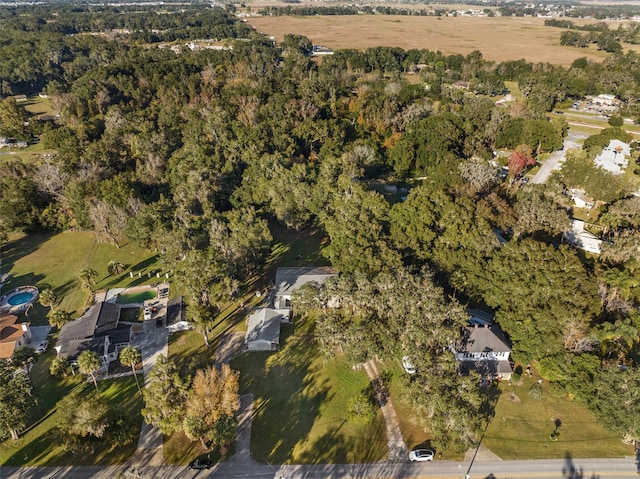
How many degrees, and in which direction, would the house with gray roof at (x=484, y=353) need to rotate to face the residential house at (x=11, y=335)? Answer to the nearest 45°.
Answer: approximately 90° to its right

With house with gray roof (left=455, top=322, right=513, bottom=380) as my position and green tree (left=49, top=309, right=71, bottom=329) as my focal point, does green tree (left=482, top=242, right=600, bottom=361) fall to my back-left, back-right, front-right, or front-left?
back-right

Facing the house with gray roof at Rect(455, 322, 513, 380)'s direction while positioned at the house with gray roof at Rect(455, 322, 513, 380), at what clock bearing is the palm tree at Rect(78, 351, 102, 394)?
The palm tree is roughly at 2 o'clock from the house with gray roof.

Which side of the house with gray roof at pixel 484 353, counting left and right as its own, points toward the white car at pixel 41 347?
right

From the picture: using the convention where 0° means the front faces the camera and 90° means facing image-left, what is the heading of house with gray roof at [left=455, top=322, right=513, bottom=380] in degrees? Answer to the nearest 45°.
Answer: approximately 0°

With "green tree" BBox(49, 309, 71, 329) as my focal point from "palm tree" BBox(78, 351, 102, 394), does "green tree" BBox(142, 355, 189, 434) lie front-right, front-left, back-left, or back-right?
back-right

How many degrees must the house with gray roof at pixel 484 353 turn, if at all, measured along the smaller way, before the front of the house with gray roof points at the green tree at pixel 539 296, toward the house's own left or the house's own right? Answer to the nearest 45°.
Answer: approximately 135° to the house's own left

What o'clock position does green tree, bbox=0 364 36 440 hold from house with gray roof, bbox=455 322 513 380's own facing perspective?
The green tree is roughly at 2 o'clock from the house with gray roof.

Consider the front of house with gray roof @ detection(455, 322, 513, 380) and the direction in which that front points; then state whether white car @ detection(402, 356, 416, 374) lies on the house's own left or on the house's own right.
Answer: on the house's own right

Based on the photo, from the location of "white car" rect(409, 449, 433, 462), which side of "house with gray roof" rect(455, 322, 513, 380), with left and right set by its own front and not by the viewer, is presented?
front

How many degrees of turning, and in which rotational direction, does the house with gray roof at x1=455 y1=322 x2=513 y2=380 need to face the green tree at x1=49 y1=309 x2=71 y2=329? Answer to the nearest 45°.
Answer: approximately 90° to its right

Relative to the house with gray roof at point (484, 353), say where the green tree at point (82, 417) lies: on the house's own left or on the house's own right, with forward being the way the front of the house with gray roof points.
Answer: on the house's own right
